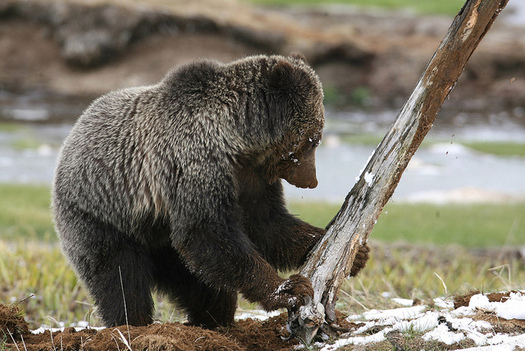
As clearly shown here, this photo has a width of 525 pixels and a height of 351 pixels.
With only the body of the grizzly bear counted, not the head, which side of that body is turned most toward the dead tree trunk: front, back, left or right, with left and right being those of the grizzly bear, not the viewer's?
front

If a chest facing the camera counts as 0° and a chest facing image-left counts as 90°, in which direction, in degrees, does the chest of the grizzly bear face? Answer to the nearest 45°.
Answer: approximately 270°
